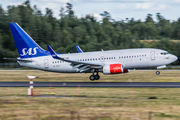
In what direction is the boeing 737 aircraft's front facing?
to the viewer's right
